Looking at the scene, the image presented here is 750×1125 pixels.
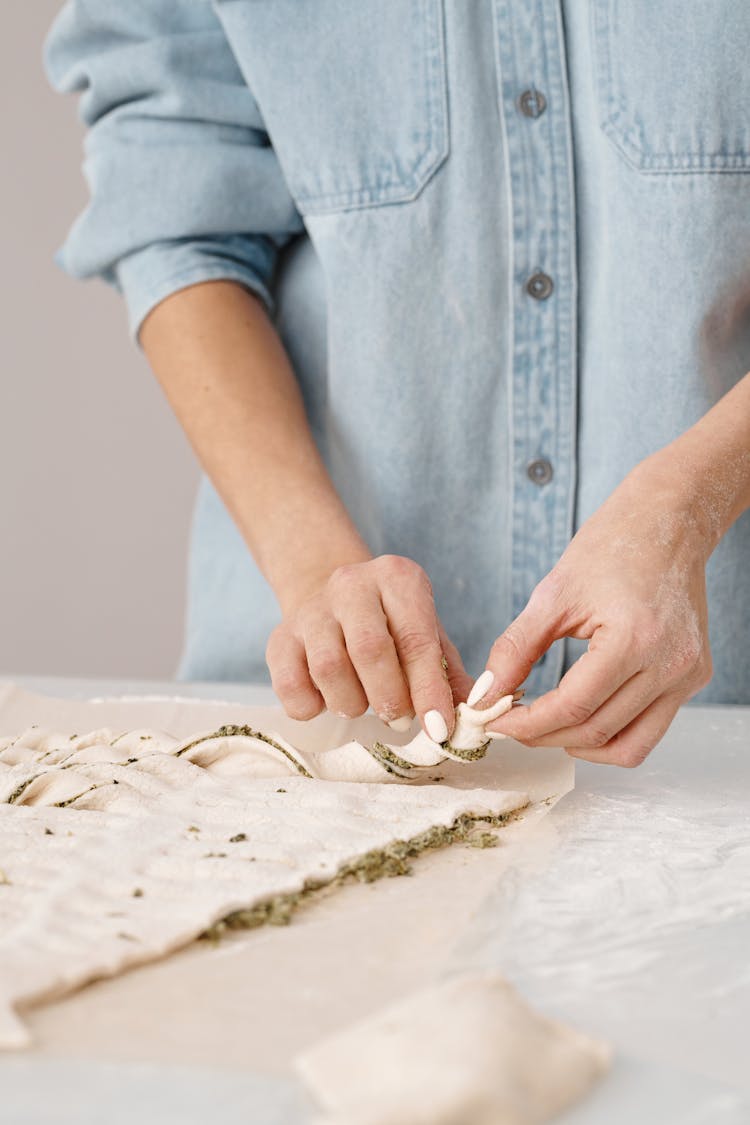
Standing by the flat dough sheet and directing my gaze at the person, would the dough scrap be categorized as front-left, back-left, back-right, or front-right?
back-right

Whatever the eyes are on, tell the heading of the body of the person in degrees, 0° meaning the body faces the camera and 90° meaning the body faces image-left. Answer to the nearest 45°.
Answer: approximately 0°

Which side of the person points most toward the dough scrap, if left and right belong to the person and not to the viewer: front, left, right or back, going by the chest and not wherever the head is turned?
front

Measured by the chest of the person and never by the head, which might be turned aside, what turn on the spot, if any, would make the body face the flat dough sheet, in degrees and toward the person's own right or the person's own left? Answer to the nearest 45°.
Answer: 0° — they already face it
